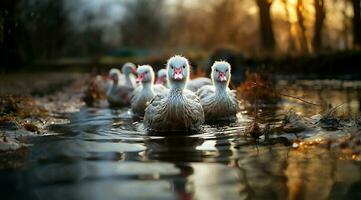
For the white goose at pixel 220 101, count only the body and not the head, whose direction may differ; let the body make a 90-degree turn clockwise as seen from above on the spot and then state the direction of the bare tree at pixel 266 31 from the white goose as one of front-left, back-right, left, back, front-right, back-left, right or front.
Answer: right

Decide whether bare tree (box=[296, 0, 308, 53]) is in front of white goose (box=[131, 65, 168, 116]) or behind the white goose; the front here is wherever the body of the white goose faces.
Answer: behind

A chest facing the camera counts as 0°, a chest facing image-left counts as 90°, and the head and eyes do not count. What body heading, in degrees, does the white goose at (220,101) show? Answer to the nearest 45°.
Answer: approximately 0°

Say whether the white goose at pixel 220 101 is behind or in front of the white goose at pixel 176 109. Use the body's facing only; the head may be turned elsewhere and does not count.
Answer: behind

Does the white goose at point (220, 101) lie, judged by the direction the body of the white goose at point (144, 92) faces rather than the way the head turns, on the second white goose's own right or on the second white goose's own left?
on the second white goose's own left

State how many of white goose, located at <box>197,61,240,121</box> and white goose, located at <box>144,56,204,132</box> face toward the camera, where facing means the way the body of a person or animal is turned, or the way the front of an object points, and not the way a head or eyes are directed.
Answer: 2

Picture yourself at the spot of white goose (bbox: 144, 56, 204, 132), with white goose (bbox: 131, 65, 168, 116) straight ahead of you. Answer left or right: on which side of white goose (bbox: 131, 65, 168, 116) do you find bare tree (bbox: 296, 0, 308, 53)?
right

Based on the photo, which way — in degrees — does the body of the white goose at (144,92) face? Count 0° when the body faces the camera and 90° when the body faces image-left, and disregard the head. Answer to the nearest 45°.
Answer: approximately 45°
